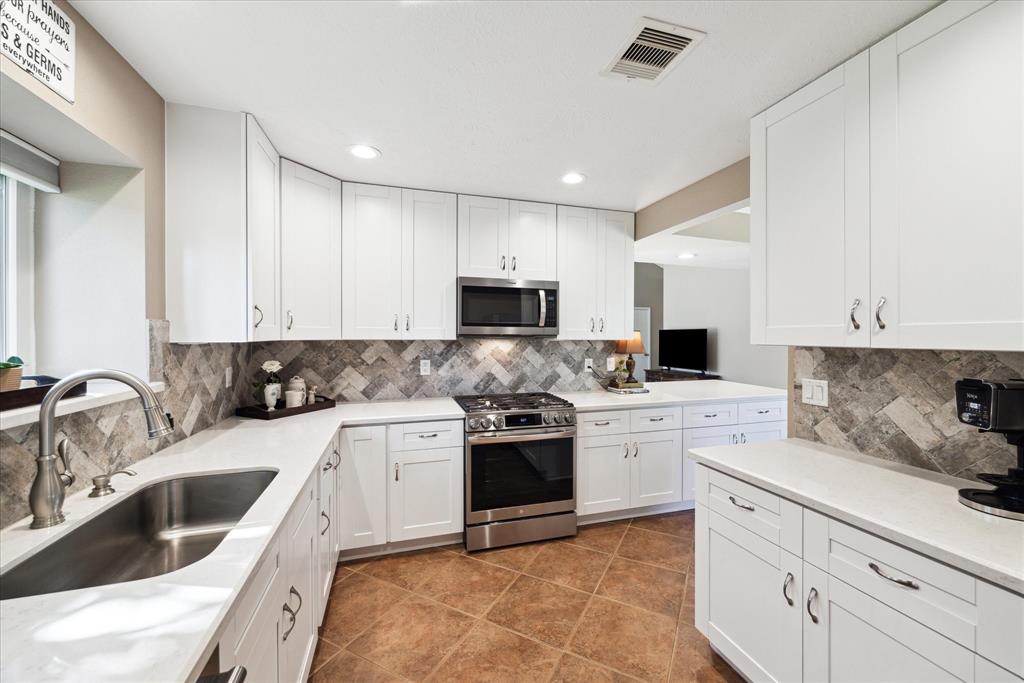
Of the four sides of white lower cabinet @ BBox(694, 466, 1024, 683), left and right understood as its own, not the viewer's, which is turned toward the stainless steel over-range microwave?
right

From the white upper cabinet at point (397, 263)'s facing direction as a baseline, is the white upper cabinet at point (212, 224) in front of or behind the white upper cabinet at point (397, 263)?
in front

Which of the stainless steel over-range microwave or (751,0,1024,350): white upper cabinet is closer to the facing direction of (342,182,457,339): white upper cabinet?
the white upper cabinet

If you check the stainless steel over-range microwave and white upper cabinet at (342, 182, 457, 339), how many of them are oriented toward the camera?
2

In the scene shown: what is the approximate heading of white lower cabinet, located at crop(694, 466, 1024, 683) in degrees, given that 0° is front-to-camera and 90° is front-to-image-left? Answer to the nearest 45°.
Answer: approximately 45°

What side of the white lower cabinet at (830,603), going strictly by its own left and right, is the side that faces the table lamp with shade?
right

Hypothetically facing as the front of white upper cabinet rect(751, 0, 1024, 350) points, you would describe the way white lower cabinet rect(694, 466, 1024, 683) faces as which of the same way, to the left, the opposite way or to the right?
the same way

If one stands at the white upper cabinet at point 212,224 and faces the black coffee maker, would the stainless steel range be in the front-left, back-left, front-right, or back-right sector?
front-left

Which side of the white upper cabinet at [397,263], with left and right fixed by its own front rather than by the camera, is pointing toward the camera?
front

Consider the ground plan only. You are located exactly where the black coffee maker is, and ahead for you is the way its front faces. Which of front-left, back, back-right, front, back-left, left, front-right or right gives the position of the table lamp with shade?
right

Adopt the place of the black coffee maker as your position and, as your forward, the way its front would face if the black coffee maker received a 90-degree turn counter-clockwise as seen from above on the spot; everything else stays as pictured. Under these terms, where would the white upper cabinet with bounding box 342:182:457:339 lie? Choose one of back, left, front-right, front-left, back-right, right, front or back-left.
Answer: back-right

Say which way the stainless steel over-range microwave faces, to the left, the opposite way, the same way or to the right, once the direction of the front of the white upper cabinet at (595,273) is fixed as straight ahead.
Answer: the same way

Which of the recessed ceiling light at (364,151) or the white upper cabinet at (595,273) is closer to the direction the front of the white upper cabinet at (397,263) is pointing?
the recessed ceiling light

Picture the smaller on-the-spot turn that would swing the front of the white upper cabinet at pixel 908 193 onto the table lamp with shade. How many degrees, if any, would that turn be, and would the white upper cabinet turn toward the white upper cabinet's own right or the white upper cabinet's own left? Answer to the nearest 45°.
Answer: approximately 90° to the white upper cabinet's own right

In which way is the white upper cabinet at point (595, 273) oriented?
toward the camera

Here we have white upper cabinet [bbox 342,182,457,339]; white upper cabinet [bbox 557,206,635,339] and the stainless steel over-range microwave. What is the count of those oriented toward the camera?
3

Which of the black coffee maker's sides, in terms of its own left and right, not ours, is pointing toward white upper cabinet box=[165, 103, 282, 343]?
front

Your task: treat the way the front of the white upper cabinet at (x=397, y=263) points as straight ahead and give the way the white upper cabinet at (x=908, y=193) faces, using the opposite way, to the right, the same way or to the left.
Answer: to the right

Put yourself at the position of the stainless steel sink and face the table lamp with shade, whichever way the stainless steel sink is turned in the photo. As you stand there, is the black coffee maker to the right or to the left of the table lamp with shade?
right

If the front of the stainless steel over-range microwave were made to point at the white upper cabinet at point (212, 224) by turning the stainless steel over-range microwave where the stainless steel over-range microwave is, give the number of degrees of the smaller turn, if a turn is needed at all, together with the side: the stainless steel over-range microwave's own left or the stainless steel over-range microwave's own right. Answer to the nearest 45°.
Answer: approximately 45° to the stainless steel over-range microwave's own right

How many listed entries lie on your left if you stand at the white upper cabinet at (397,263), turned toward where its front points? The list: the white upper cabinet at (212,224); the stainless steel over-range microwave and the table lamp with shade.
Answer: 2

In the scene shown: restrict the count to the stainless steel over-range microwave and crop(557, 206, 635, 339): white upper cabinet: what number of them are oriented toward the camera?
2

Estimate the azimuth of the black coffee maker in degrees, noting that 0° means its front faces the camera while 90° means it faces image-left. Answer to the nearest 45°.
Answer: approximately 45°

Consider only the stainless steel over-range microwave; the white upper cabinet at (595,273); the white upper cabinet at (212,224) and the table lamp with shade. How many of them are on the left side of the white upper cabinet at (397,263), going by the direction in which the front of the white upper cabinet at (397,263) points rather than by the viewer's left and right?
3
